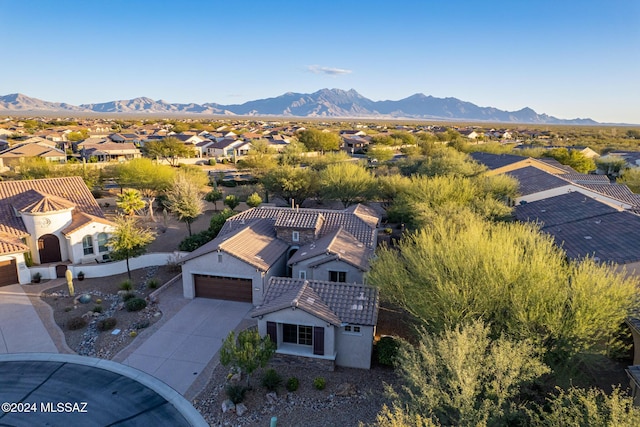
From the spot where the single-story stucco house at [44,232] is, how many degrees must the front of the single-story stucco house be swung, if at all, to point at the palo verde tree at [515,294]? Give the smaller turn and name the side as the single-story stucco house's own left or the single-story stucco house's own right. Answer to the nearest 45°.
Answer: approximately 45° to the single-story stucco house's own left

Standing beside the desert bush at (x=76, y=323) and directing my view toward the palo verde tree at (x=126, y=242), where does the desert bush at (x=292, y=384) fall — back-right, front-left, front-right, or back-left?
back-right

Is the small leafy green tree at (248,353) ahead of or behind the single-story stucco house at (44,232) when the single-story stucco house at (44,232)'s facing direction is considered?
ahead

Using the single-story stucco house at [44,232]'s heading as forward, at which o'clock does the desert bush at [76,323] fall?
The desert bush is roughly at 12 o'clock from the single-story stucco house.

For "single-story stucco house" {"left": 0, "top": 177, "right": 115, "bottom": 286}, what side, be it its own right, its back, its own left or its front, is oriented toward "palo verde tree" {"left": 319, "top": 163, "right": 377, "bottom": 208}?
left

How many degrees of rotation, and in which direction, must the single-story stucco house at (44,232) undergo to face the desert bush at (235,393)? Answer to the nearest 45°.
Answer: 0° — it already faces it

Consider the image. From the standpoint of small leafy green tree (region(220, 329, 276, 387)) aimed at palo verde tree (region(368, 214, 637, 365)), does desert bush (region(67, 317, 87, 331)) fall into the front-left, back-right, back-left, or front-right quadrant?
back-left

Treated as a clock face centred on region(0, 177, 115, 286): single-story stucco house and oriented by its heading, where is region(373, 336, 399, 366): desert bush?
The desert bush is roughly at 11 o'clock from the single-story stucco house.

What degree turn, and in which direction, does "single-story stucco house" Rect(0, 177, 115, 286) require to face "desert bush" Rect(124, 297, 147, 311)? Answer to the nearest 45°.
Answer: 0° — it already faces it

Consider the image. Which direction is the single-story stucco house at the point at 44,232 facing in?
toward the camera

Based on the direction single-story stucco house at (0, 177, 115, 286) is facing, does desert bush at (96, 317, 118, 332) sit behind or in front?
in front
